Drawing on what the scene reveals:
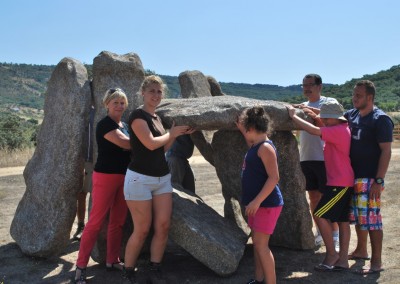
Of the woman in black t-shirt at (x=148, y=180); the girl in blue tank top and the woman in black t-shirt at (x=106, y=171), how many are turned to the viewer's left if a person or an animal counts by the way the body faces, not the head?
1

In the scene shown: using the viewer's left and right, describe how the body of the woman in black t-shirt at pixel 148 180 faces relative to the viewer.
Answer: facing the viewer and to the right of the viewer

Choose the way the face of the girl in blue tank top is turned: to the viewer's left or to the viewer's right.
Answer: to the viewer's left

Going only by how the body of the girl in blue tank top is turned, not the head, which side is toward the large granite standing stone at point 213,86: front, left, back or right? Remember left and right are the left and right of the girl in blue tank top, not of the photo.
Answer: right

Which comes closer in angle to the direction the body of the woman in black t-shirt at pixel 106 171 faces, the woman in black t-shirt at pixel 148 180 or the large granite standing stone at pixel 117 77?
the woman in black t-shirt

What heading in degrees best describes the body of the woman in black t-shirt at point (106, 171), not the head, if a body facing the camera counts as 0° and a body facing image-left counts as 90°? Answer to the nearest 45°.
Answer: approximately 315°

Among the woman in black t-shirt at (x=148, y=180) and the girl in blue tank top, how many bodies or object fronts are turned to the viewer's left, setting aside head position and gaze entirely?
1

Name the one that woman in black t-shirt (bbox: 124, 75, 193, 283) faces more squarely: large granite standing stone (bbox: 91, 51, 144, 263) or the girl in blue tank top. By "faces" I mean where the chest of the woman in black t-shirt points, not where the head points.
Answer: the girl in blue tank top

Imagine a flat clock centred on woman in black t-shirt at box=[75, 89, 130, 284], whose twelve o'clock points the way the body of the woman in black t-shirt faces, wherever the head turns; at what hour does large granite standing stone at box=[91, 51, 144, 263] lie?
The large granite standing stone is roughly at 8 o'clock from the woman in black t-shirt.

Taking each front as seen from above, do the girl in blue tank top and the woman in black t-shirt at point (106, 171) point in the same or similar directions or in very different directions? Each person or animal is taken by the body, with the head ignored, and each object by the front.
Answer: very different directions

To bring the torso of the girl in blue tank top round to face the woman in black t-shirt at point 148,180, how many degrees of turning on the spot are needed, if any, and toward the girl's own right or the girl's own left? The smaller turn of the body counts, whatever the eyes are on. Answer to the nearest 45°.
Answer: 0° — they already face them

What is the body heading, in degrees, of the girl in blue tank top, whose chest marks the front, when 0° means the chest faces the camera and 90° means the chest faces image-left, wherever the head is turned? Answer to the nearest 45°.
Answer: approximately 90°

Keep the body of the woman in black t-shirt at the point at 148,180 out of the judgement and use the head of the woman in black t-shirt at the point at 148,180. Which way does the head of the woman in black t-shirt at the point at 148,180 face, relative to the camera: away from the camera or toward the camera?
toward the camera

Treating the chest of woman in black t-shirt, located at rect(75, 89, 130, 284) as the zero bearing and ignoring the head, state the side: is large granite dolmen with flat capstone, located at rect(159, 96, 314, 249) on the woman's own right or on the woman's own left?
on the woman's own left
